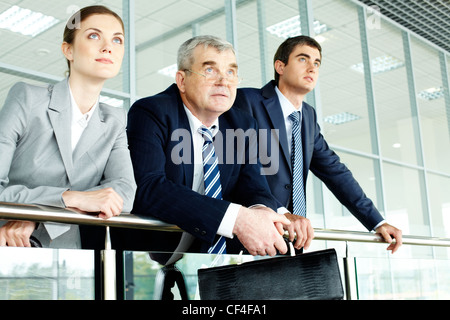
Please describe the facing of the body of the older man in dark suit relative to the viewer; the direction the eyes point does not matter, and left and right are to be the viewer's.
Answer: facing the viewer and to the right of the viewer

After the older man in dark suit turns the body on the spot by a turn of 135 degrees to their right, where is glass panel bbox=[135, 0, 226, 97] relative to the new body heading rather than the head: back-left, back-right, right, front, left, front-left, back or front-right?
right

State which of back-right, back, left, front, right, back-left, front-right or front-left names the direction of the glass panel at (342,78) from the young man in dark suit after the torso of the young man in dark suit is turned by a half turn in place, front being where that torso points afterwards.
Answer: front-right

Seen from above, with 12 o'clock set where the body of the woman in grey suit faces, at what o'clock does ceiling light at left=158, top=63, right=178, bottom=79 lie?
The ceiling light is roughly at 8 o'clock from the woman in grey suit.

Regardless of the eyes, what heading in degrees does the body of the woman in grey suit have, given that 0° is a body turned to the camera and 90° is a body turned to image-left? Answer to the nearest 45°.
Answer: approximately 315°

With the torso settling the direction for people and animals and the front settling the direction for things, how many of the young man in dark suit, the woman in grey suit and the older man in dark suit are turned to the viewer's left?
0

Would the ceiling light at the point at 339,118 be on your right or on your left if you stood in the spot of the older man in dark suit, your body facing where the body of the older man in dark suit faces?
on your left

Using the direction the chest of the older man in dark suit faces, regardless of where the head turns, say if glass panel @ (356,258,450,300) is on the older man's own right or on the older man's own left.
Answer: on the older man's own left

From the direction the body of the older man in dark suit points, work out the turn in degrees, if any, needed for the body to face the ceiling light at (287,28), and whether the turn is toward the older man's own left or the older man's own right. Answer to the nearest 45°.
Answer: approximately 135° to the older man's own left

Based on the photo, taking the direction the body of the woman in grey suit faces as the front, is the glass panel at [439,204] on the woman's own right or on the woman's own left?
on the woman's own left

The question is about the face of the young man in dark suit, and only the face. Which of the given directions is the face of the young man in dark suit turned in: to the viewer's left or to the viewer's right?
to the viewer's right

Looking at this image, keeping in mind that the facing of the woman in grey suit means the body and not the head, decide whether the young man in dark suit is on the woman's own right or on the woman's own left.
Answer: on the woman's own left

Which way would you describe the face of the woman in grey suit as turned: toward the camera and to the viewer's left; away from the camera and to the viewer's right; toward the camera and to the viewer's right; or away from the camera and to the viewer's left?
toward the camera and to the viewer's right

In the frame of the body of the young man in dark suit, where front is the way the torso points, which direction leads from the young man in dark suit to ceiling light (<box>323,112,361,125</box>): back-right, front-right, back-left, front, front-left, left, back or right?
back-left
